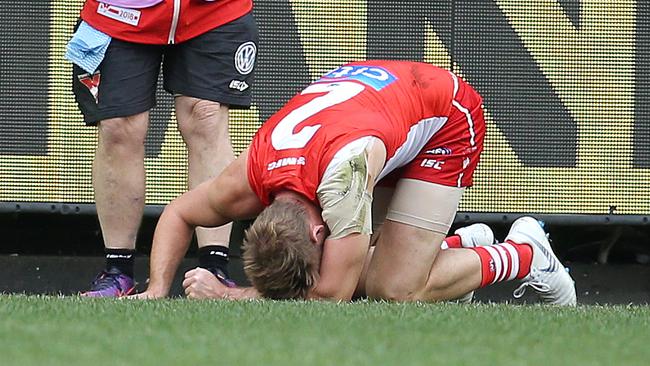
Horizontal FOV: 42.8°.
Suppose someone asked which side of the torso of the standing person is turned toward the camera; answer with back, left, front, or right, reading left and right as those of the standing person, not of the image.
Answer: front
